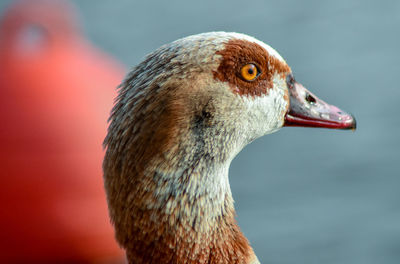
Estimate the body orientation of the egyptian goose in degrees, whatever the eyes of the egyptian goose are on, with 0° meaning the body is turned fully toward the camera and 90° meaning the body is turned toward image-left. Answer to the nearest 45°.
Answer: approximately 270°
